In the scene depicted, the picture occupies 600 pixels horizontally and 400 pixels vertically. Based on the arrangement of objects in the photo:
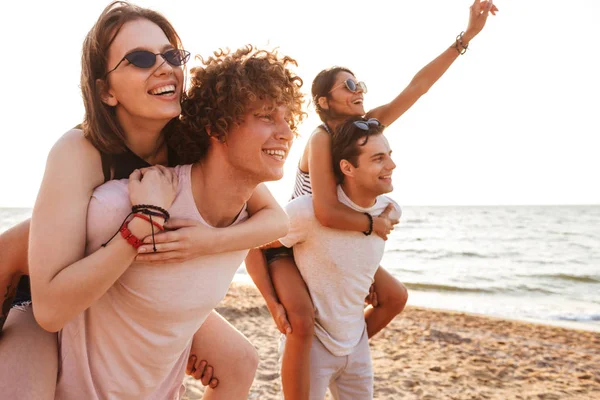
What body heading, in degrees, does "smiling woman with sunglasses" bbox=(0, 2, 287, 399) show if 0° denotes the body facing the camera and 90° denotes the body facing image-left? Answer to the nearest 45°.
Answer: approximately 315°

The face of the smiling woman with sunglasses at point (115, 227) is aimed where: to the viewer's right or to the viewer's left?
to the viewer's right

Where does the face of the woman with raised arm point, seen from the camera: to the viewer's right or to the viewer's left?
to the viewer's right

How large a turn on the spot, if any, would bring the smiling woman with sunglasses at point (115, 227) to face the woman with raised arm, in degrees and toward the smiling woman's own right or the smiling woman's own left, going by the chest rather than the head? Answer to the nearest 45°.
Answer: approximately 90° to the smiling woman's own left
